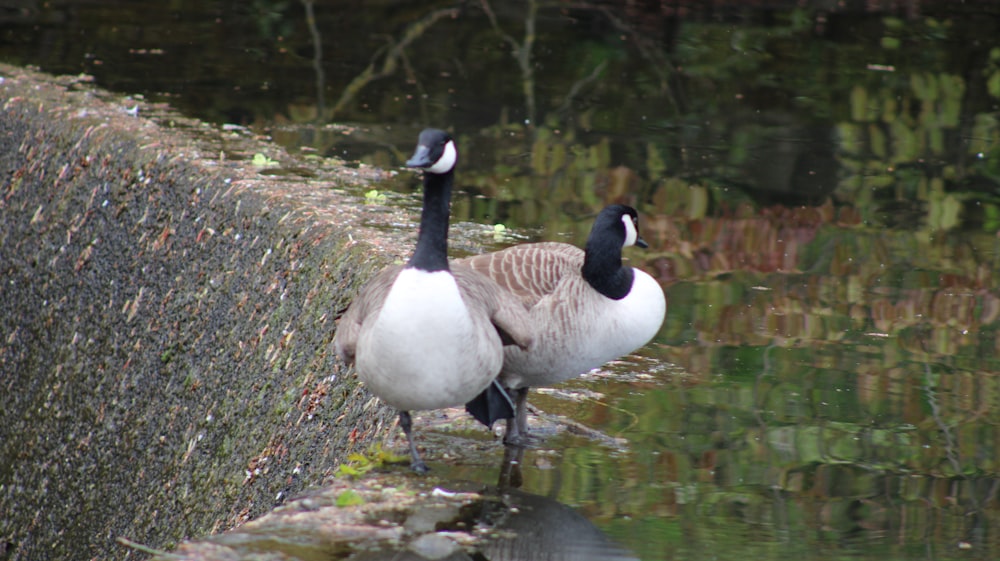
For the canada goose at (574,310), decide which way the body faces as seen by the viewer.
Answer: to the viewer's right

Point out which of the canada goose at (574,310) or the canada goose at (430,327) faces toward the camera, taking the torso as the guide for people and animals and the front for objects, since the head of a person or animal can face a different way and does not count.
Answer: the canada goose at (430,327)

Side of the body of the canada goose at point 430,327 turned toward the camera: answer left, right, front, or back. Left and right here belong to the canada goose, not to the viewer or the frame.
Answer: front

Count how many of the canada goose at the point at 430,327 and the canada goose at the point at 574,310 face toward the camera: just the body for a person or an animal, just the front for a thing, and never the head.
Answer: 1

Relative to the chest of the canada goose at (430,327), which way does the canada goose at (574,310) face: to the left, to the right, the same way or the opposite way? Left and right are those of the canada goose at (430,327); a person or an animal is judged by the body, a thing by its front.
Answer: to the left
